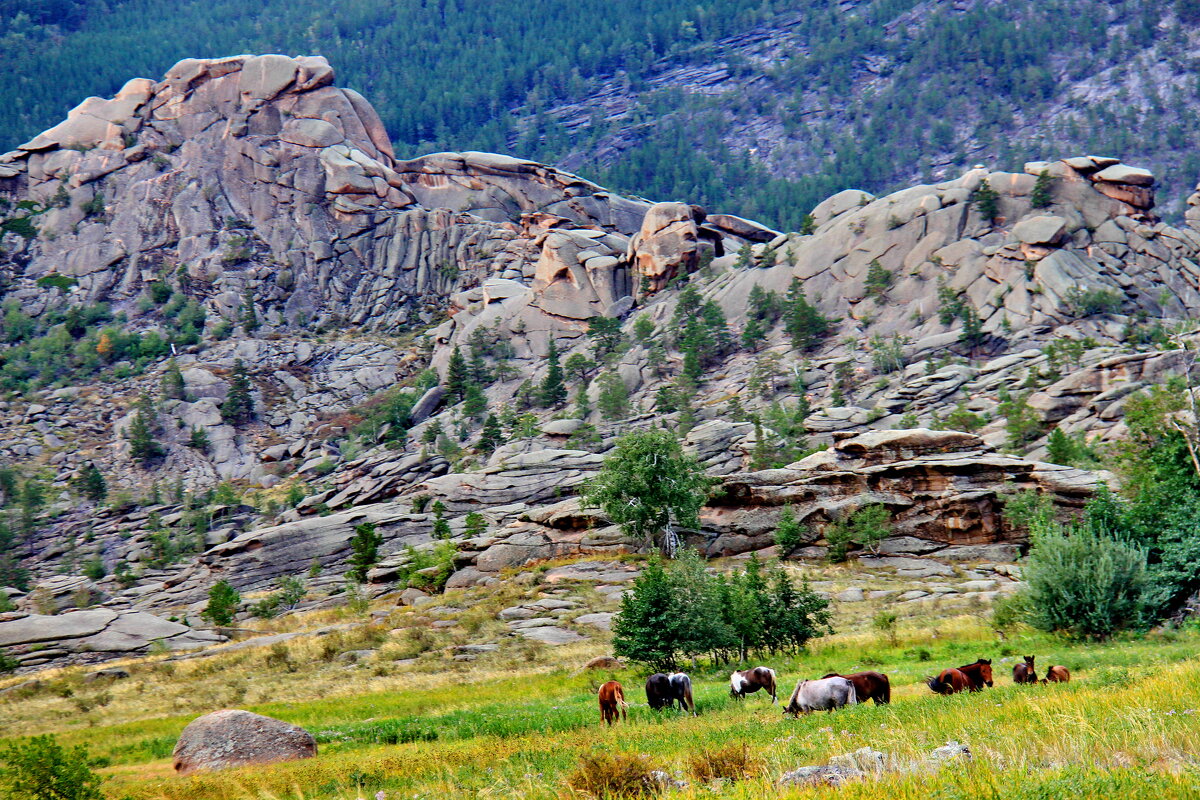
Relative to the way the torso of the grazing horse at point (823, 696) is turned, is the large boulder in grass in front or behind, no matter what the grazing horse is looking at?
in front

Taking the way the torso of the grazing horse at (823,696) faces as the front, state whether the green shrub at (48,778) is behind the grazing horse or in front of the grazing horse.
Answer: in front

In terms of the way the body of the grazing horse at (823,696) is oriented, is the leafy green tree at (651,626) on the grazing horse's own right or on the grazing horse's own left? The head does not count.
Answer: on the grazing horse's own right

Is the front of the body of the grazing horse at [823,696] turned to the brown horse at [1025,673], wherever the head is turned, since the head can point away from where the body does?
no

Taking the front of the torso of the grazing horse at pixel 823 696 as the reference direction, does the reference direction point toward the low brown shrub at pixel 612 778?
no

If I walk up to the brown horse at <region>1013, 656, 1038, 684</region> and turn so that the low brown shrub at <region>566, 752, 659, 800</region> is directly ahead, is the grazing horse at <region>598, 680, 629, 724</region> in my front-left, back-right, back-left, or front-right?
front-right

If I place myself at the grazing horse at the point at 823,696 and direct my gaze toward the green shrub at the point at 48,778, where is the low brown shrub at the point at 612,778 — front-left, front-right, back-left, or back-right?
front-left

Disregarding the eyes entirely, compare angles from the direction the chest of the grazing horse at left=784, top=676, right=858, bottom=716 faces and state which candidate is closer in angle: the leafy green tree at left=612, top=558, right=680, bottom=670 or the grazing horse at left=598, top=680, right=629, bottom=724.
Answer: the grazing horse

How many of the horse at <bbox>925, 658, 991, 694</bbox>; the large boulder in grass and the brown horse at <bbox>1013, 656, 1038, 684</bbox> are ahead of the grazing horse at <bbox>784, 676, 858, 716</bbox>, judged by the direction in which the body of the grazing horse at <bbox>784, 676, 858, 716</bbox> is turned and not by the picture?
1

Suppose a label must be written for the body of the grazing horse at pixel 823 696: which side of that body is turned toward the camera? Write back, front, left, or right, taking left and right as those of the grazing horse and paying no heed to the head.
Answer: left

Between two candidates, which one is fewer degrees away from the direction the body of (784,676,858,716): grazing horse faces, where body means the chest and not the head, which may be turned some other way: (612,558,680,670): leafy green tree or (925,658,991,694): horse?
the leafy green tree
